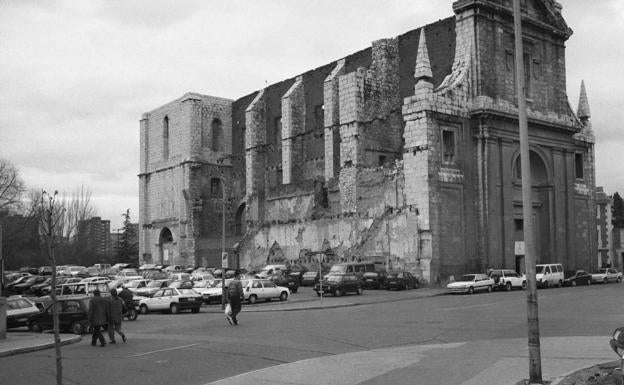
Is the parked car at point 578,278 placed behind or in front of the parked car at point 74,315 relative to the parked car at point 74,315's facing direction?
behind

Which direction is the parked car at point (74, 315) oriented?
to the viewer's left

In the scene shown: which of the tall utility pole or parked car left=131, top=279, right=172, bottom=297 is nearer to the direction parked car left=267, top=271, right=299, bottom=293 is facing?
the tall utility pole

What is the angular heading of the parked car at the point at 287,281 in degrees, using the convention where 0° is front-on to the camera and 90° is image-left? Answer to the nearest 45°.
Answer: approximately 315°

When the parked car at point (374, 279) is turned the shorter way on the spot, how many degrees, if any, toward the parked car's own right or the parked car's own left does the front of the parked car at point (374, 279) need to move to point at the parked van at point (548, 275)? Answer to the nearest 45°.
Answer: approximately 135° to the parked car's own left

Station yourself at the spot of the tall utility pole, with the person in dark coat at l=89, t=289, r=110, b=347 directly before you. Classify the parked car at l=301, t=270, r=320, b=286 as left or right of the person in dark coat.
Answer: right

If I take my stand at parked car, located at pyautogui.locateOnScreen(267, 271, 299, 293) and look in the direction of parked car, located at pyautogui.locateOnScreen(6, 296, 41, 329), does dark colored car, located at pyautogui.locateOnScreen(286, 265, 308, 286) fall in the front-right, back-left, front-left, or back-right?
back-right

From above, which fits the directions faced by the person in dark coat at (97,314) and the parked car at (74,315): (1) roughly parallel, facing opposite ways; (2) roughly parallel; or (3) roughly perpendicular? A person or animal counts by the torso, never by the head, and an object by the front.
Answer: roughly perpendicular
